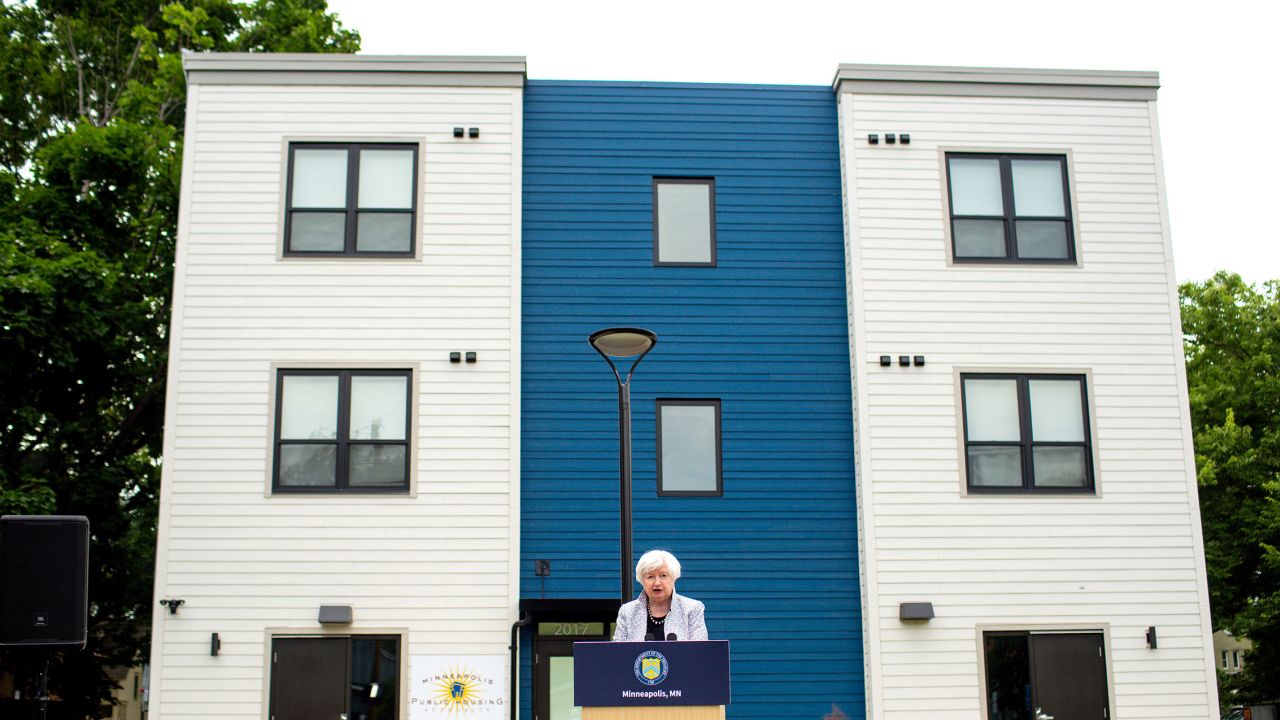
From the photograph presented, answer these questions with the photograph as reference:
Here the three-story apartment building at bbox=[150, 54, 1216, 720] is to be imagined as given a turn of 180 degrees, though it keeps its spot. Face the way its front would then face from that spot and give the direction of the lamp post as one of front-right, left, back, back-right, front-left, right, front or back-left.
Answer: back

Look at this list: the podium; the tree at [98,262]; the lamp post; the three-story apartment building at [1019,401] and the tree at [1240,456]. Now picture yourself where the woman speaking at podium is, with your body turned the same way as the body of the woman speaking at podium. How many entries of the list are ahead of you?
1

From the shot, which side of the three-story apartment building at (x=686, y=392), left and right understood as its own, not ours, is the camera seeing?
front

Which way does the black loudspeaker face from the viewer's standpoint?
toward the camera

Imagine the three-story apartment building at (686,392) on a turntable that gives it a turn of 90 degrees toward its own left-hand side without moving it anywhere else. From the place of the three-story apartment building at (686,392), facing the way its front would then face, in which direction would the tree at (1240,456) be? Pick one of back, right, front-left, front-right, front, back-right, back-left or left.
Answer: front-left

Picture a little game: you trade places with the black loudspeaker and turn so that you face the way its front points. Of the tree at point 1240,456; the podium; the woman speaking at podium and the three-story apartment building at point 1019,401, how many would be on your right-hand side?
0

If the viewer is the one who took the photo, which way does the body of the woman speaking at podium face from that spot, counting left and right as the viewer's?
facing the viewer

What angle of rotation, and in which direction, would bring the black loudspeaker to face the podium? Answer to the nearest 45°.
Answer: approximately 45° to its left

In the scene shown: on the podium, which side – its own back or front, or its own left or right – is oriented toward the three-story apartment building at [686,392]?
back

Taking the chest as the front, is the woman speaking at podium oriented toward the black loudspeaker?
no

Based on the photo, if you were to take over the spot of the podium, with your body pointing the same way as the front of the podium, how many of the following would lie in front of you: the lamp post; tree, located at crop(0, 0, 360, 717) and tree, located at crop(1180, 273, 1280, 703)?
0

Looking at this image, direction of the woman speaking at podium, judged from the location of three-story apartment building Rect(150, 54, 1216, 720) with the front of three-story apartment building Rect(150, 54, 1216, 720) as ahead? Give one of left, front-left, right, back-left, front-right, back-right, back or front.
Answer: front

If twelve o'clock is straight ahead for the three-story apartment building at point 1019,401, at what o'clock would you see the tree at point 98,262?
The tree is roughly at 3 o'clock from the three-story apartment building.

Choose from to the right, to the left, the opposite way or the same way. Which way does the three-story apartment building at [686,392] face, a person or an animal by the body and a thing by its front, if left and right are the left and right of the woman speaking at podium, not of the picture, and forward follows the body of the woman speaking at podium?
the same way

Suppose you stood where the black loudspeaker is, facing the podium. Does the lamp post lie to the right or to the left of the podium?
left

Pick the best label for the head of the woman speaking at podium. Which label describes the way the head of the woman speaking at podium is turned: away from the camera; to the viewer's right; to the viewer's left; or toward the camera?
toward the camera

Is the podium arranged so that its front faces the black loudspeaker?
no

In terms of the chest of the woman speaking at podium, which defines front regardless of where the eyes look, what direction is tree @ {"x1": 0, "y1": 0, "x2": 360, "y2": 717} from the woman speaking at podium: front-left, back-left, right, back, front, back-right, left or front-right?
back-right
